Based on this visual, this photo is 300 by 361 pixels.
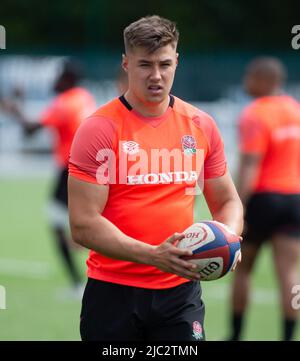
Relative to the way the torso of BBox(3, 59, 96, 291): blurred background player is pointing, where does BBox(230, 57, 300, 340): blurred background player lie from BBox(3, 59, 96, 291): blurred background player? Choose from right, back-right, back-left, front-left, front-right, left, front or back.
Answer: back-left

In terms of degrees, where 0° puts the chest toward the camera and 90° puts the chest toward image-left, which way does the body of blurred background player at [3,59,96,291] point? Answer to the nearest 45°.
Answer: approximately 90°
